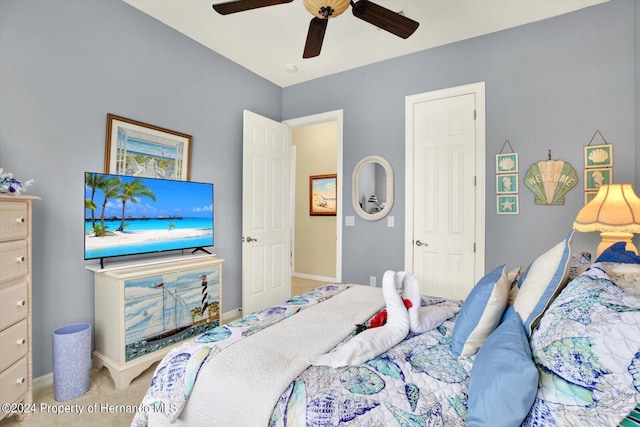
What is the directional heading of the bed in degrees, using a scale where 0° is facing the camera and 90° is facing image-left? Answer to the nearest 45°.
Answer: approximately 90°

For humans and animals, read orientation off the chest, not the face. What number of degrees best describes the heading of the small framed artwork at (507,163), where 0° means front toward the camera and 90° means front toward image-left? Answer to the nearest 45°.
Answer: approximately 0°

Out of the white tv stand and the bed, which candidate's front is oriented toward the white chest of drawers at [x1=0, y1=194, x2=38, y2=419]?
the bed

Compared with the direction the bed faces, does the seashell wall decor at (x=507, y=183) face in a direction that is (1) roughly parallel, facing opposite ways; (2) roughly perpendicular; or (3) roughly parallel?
roughly perpendicular

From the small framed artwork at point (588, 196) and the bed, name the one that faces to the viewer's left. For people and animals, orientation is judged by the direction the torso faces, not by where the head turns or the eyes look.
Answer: the bed

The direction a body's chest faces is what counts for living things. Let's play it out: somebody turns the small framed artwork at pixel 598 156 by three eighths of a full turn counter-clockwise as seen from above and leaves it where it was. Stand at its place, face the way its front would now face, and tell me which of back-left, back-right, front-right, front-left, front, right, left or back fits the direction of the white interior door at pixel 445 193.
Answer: back-left

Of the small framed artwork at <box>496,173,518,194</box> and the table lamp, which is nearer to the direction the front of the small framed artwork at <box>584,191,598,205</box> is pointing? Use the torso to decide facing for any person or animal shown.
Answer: the table lamp

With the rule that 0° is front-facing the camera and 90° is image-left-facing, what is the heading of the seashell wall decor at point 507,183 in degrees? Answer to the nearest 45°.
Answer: approximately 0°

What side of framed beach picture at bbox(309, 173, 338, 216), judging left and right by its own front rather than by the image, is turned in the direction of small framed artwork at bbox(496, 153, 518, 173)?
left
